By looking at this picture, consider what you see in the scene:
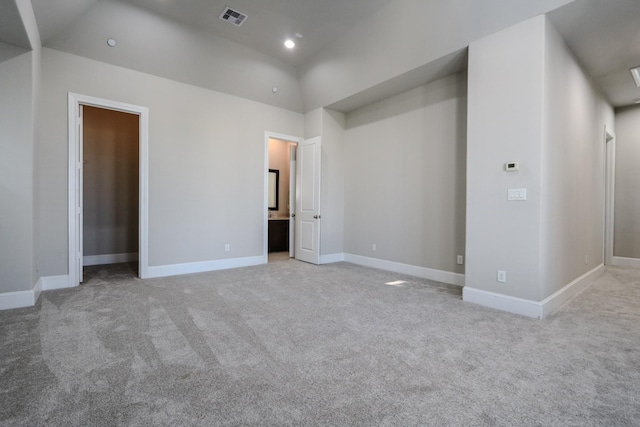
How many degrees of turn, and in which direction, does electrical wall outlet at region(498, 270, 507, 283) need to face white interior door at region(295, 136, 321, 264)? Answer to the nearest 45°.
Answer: approximately 90° to its right

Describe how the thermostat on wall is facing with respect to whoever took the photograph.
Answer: facing the viewer

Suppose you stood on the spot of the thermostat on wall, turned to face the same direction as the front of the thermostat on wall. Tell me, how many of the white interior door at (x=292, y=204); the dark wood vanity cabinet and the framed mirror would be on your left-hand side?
0

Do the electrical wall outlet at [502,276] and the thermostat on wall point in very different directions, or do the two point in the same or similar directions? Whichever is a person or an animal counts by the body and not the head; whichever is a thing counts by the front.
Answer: same or similar directions

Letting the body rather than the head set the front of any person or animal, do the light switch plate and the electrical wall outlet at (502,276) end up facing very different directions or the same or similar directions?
same or similar directions

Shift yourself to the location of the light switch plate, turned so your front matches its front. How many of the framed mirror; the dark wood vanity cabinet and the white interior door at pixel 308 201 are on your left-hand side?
0

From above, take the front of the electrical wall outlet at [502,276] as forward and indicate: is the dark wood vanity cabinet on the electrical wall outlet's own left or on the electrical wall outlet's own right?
on the electrical wall outlet's own right

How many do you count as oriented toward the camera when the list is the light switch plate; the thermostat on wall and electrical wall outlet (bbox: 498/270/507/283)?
3

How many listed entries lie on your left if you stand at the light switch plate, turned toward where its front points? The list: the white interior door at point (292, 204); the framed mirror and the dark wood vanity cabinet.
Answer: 0

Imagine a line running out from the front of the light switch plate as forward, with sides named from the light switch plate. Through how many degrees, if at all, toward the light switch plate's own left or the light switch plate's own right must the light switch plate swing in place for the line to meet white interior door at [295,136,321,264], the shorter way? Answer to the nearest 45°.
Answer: approximately 90° to the light switch plate's own right

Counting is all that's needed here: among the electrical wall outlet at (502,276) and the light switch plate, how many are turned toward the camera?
2

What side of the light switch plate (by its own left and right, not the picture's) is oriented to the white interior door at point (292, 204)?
right

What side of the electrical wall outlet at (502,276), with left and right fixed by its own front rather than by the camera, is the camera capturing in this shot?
front

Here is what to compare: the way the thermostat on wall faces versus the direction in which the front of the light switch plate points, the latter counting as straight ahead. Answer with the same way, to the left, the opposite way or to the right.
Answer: the same way

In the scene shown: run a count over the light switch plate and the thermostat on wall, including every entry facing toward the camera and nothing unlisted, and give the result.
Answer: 2

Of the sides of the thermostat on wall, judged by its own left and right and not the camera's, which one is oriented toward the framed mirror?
right
